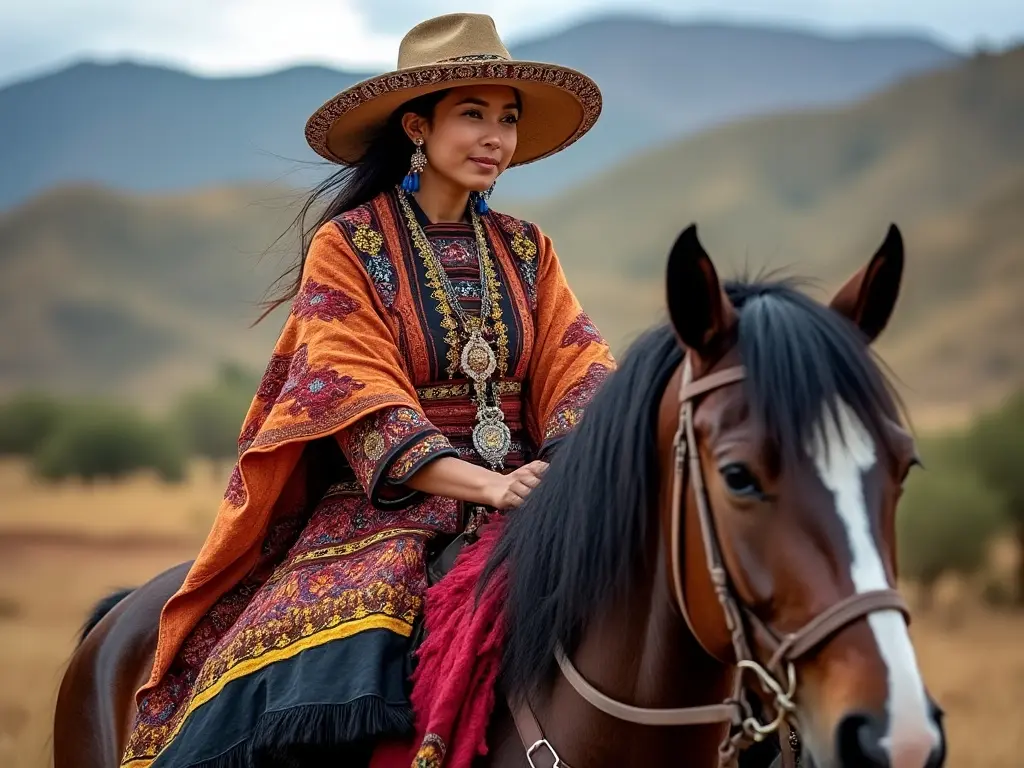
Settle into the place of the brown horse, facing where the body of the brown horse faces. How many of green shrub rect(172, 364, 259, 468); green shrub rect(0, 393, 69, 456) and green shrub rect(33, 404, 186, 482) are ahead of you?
0

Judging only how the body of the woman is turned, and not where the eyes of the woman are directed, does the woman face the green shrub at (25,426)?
no

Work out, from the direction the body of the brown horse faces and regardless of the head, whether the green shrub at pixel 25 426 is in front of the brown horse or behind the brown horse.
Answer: behind

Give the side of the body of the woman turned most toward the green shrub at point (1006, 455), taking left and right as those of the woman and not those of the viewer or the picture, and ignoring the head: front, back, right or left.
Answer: left

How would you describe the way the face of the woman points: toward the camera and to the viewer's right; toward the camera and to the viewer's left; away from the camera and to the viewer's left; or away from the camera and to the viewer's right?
toward the camera and to the viewer's right

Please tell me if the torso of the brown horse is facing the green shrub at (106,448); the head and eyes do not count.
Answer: no

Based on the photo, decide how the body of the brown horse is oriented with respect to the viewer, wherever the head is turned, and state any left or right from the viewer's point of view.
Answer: facing the viewer and to the right of the viewer

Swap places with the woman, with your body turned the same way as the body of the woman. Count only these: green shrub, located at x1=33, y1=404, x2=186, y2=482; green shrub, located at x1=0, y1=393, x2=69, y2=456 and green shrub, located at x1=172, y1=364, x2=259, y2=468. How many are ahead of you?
0

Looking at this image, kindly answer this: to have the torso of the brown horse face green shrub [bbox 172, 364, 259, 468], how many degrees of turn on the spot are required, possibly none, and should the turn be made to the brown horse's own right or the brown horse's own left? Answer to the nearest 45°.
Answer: approximately 135° to the brown horse's own left
